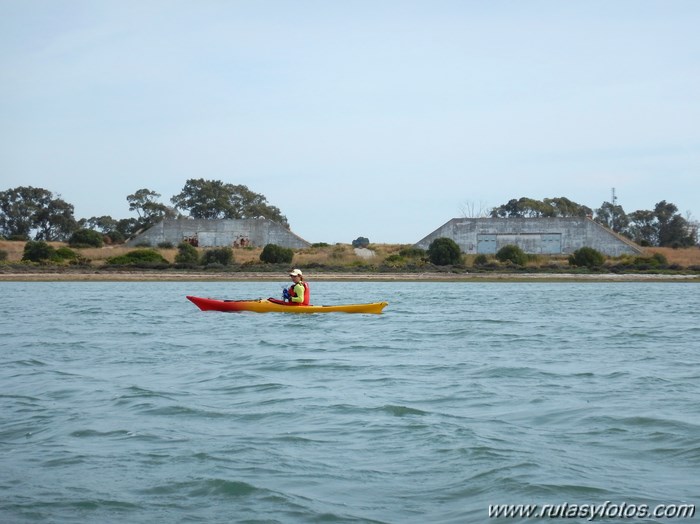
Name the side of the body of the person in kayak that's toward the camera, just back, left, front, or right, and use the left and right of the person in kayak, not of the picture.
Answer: left

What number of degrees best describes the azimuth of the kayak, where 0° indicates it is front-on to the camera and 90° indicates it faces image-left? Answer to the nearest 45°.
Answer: approximately 90°
